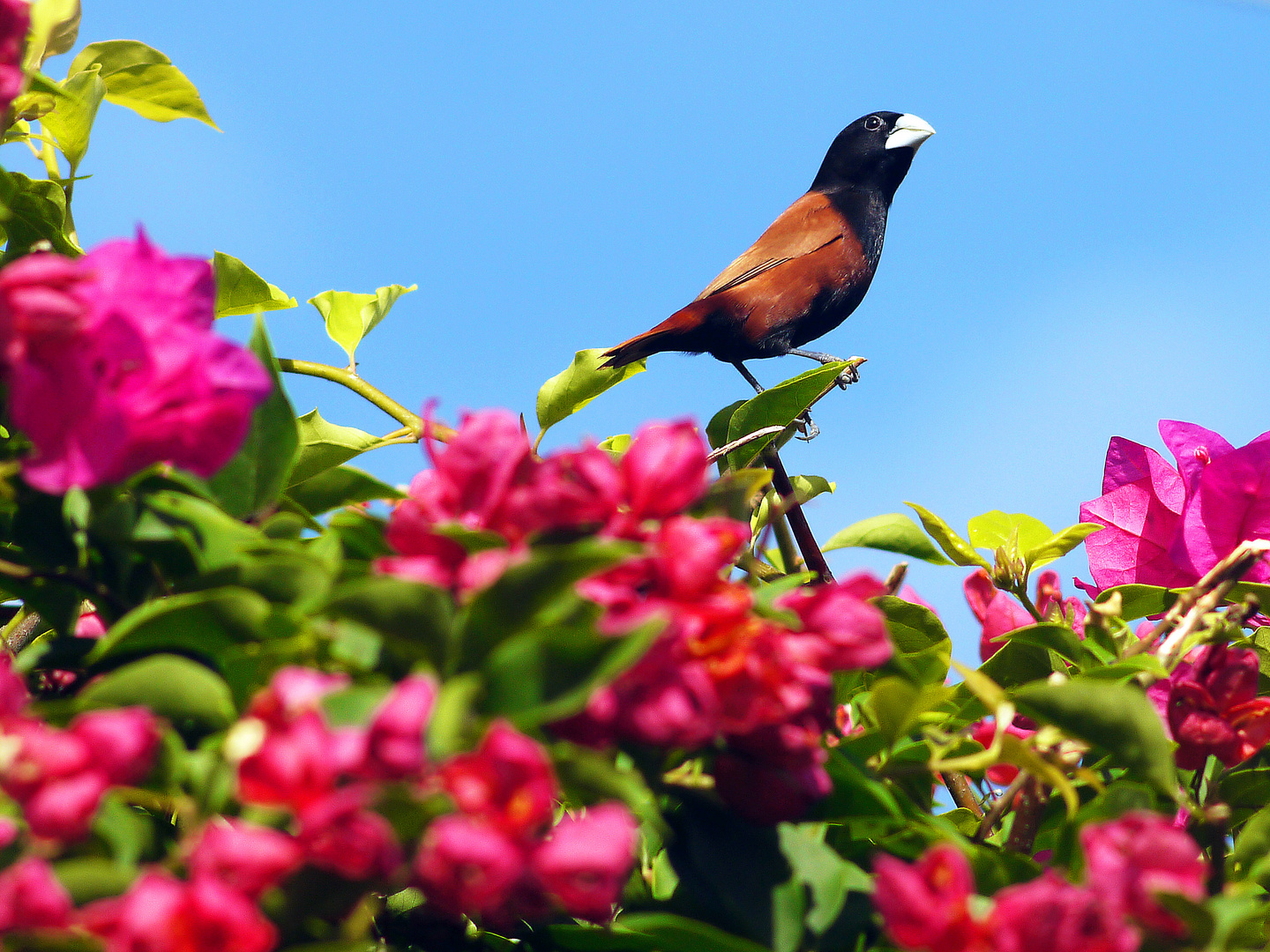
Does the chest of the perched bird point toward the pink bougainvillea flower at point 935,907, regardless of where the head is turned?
no

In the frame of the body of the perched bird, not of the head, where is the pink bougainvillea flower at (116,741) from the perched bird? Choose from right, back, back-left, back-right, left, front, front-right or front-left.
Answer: right

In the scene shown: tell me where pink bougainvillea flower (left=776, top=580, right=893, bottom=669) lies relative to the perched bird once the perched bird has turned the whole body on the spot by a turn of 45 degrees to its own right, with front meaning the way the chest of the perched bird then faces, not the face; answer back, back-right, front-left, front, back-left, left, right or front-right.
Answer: front-right

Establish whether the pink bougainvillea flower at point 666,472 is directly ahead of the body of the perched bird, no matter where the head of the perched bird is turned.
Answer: no

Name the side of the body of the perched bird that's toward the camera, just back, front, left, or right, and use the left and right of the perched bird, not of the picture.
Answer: right

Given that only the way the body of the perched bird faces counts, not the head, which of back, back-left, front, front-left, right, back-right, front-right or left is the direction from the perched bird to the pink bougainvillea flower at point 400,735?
right

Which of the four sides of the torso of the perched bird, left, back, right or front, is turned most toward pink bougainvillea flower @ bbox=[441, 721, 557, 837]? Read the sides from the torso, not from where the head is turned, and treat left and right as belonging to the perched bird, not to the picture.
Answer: right

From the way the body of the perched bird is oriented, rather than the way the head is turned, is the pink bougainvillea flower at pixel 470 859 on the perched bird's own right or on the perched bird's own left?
on the perched bird's own right

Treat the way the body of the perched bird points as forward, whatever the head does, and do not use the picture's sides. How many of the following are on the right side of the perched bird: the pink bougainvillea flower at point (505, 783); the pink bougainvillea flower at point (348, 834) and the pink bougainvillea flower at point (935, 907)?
3

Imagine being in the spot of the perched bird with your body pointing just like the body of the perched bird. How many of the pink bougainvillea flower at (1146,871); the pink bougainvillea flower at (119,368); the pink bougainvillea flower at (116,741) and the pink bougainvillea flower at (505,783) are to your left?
0

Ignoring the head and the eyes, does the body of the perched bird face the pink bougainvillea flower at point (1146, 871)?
no
